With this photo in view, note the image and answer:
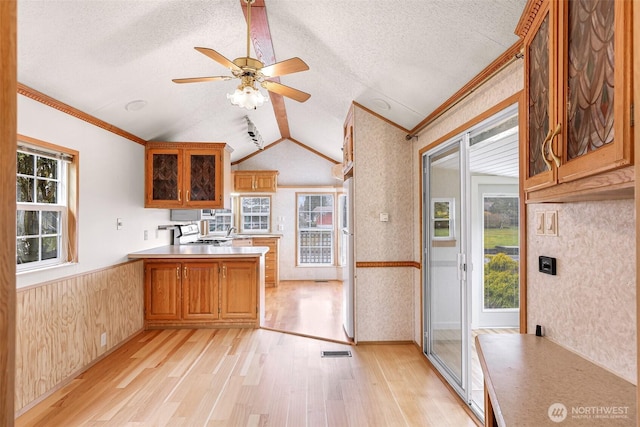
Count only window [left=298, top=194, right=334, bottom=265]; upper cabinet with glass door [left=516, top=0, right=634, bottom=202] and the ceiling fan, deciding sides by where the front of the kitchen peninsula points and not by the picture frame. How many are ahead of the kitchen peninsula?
2

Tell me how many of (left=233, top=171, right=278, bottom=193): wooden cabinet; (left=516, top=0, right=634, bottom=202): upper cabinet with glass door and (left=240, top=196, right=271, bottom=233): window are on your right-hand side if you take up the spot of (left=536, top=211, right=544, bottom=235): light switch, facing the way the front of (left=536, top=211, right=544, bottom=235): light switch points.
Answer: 2

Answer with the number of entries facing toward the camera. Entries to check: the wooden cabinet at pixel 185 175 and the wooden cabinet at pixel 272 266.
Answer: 2

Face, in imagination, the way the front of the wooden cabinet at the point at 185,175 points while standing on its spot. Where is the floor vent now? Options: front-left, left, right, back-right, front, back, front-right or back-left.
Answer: front-left

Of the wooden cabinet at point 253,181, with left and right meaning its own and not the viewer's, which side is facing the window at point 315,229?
left

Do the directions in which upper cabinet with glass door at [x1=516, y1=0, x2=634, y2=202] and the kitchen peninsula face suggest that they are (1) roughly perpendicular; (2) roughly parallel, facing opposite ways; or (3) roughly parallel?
roughly perpendicular

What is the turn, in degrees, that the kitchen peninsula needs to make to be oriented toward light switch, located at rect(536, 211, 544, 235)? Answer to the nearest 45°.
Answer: approximately 45° to its left

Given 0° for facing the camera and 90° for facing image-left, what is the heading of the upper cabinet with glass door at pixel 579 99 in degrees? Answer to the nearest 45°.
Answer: approximately 45°

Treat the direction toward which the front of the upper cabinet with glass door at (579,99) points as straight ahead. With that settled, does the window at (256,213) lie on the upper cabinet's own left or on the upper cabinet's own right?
on the upper cabinet's own right

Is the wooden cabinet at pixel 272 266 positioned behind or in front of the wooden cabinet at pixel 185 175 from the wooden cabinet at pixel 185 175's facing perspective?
behind

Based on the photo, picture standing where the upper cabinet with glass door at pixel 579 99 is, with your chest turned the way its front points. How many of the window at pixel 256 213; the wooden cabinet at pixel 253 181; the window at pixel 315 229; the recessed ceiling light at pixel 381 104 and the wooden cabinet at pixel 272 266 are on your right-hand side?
5

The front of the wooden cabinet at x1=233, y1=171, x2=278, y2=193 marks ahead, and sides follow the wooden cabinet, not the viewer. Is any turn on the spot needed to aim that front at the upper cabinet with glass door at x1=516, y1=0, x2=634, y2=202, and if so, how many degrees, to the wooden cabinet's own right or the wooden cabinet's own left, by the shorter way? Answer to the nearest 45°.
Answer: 0° — it already faces it

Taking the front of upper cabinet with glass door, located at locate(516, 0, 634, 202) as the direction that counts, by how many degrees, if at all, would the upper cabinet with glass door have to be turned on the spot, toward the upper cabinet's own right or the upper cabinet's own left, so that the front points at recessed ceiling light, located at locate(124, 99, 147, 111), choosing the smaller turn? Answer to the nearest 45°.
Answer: approximately 45° to the upper cabinet's own right
